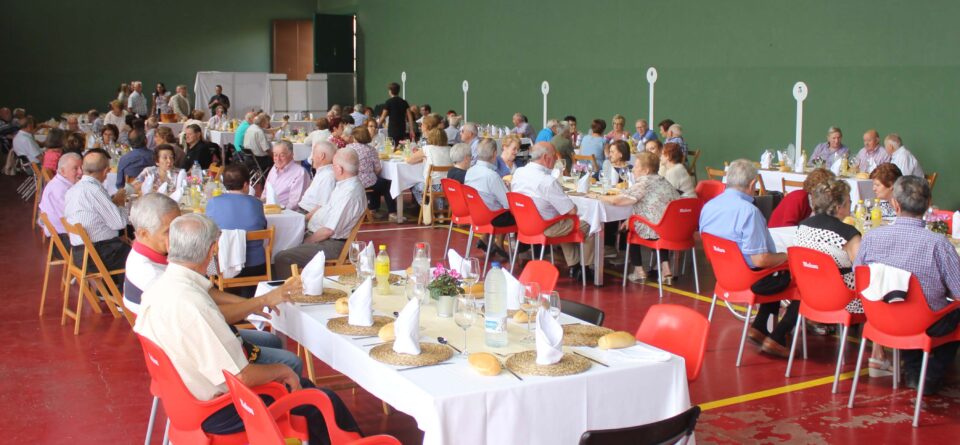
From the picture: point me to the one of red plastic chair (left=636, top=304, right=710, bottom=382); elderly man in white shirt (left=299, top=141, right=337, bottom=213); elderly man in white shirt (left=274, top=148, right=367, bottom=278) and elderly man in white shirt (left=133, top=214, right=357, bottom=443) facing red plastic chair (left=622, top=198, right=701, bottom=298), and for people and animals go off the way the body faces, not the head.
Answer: elderly man in white shirt (left=133, top=214, right=357, bottom=443)

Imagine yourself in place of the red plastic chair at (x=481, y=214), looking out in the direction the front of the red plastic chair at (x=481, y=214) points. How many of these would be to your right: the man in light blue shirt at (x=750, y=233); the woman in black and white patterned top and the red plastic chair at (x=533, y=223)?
3

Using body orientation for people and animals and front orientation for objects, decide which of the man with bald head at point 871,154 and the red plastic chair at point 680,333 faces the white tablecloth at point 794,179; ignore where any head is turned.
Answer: the man with bald head

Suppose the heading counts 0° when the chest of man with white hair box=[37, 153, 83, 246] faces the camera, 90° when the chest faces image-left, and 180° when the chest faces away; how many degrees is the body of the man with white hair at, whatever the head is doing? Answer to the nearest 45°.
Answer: approximately 270°

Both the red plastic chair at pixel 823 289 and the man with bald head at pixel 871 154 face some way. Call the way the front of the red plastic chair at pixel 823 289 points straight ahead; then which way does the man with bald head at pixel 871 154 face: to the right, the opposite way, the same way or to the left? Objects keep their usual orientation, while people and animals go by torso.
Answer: the opposite way

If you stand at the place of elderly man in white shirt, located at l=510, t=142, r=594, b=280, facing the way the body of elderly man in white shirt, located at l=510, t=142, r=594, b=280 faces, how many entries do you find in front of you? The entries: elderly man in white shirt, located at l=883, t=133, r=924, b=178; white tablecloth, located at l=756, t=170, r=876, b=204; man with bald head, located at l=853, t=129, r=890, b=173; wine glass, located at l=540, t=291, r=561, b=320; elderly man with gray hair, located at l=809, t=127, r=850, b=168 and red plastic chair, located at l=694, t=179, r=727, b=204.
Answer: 5

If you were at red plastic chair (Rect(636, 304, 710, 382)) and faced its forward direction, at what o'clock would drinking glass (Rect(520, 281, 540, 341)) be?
The drinking glass is roughly at 1 o'clock from the red plastic chair.

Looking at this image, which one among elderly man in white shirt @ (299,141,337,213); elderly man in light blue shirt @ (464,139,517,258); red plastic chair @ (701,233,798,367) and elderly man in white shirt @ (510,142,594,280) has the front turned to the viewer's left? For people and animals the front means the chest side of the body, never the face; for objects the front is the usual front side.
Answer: elderly man in white shirt @ (299,141,337,213)

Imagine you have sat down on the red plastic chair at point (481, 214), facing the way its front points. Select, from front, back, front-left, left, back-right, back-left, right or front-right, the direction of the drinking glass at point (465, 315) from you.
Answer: back-right

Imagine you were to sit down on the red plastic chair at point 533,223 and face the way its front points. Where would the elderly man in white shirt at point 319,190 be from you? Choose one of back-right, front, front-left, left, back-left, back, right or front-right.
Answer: back-left

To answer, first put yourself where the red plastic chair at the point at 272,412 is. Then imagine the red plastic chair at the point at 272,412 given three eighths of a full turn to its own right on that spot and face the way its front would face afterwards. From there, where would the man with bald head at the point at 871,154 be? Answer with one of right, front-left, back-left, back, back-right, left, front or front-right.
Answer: back-left

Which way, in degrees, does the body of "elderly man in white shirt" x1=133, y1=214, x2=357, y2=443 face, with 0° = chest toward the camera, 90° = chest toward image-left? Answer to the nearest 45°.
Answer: approximately 225°

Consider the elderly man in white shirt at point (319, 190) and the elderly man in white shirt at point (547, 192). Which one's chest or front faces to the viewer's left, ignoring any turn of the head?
the elderly man in white shirt at point (319, 190)
